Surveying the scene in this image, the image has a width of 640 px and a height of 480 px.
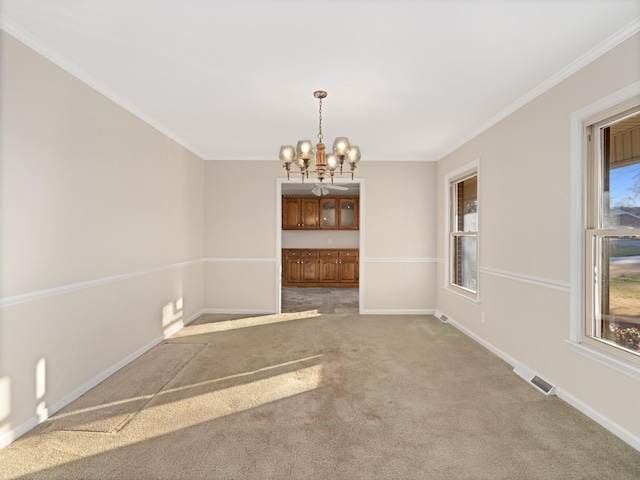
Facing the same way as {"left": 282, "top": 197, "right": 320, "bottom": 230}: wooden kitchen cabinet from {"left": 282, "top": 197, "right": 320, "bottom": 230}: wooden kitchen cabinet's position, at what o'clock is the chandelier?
The chandelier is roughly at 12 o'clock from the wooden kitchen cabinet.

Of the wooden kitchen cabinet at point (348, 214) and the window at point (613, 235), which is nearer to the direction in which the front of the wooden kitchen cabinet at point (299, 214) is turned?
the window

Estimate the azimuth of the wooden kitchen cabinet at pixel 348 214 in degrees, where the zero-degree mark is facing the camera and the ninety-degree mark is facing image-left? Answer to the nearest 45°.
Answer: approximately 0°

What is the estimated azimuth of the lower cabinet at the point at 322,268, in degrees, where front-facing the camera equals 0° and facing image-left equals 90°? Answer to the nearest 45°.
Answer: approximately 0°

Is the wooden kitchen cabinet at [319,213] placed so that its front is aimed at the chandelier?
yes

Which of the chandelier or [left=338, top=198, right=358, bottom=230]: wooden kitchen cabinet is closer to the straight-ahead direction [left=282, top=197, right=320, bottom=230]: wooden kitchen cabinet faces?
the chandelier
